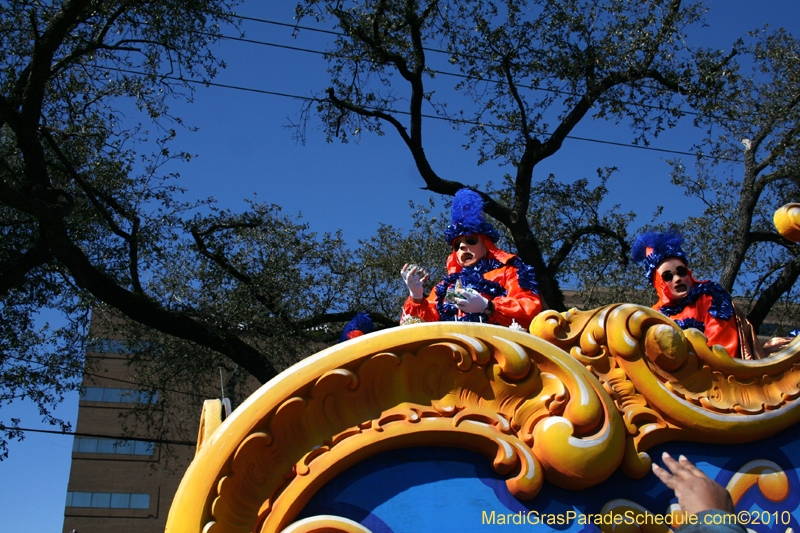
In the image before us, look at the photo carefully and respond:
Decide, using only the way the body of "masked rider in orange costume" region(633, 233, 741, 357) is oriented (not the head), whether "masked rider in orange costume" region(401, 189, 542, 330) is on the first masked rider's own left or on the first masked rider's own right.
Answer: on the first masked rider's own right

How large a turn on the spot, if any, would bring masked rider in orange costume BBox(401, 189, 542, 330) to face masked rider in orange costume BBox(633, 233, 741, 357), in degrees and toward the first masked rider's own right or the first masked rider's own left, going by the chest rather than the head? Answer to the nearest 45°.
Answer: approximately 135° to the first masked rider's own left

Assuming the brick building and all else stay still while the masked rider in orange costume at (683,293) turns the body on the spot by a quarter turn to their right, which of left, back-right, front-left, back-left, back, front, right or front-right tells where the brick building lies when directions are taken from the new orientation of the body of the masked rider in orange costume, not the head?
front-right

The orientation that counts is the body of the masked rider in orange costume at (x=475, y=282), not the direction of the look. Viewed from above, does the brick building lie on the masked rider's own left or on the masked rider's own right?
on the masked rider's own right

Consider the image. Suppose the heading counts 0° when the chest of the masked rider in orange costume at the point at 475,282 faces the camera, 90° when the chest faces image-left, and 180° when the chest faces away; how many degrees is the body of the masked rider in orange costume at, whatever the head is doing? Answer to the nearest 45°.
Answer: approximately 45°
